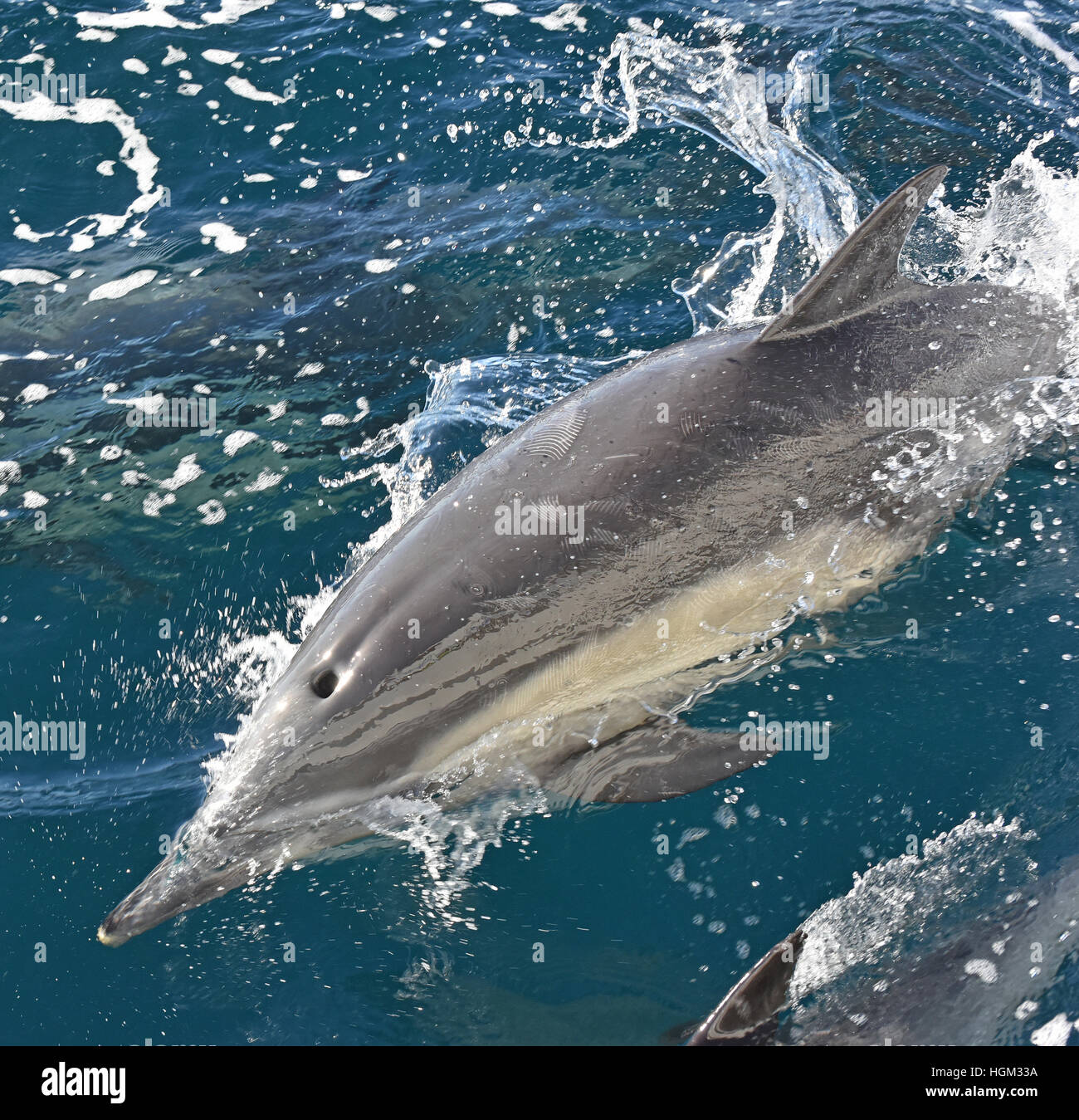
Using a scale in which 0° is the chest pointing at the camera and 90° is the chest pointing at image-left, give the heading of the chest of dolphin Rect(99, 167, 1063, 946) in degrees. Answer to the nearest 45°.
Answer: approximately 45°

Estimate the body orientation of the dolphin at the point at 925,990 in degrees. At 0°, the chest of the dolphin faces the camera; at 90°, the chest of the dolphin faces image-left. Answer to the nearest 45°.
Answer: approximately 45°

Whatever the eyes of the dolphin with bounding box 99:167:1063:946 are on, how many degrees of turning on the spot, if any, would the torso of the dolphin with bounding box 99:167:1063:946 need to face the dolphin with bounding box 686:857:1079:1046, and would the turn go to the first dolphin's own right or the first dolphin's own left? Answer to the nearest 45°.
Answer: approximately 90° to the first dolphin's own left

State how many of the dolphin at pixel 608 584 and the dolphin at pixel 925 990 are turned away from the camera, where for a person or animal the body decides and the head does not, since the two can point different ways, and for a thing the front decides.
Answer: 0
